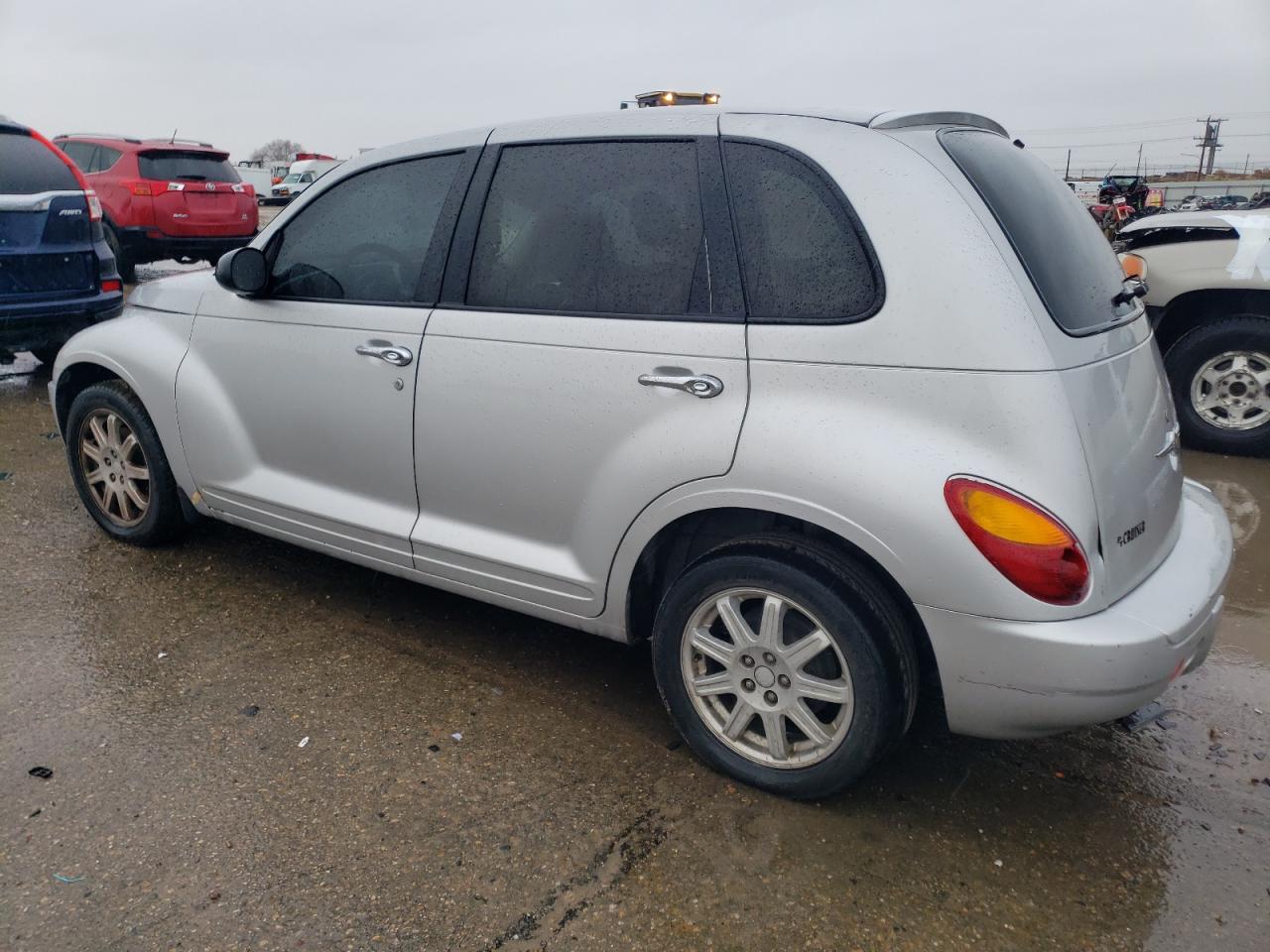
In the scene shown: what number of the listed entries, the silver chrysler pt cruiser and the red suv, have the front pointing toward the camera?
0

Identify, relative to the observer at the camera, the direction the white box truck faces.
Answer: facing the viewer and to the left of the viewer

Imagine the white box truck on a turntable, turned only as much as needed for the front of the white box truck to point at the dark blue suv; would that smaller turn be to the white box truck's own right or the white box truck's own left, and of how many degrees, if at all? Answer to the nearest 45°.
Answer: approximately 45° to the white box truck's own left

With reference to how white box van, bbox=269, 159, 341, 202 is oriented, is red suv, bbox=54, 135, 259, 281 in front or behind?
in front

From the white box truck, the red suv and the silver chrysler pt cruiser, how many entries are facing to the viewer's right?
0

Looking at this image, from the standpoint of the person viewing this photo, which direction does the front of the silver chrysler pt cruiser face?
facing away from the viewer and to the left of the viewer

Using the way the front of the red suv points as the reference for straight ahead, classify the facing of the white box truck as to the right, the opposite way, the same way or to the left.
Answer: to the left

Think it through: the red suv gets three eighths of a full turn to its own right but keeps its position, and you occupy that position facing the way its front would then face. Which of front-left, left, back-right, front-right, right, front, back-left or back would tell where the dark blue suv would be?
right

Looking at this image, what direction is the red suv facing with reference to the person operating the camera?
facing away from the viewer and to the left of the viewer

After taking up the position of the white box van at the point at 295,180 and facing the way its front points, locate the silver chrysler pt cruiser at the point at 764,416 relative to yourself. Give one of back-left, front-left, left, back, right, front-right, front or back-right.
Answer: front-left

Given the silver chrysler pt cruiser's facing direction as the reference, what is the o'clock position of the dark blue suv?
The dark blue suv is roughly at 12 o'clock from the silver chrysler pt cruiser.
